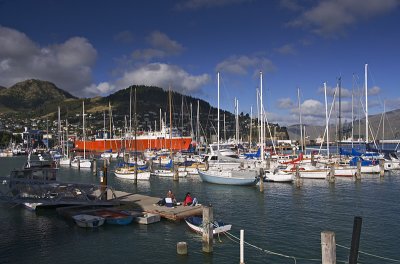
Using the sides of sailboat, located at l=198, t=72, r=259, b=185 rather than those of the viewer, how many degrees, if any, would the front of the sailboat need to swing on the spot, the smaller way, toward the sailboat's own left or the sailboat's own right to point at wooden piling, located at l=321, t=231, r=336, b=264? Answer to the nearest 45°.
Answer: approximately 90° to the sailboat's own left

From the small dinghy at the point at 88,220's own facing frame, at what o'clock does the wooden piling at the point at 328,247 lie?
The wooden piling is roughly at 8 o'clock from the small dinghy.

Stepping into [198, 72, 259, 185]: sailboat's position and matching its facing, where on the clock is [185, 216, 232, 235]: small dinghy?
The small dinghy is roughly at 9 o'clock from the sailboat.

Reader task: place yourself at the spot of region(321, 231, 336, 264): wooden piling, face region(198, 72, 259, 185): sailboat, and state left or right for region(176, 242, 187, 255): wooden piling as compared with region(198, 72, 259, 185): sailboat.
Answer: left

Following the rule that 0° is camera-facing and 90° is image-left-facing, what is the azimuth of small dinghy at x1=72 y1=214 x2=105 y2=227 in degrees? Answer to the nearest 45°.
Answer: approximately 90°

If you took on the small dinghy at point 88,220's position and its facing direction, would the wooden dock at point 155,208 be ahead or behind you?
behind

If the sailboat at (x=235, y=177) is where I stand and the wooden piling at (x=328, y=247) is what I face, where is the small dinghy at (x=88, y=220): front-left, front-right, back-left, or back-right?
front-right

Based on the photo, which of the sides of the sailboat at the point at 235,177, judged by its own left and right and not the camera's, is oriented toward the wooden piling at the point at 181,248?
left

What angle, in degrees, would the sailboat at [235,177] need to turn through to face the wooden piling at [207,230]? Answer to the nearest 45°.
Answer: approximately 90° to its left

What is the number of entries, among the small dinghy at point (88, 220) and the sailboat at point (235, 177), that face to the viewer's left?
2

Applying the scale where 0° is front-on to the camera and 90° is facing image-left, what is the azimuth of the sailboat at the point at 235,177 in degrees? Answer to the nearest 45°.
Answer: approximately 90°

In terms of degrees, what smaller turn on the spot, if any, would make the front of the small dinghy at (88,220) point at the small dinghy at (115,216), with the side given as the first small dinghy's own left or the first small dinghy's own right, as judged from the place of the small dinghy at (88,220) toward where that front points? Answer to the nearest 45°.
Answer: approximately 180°
